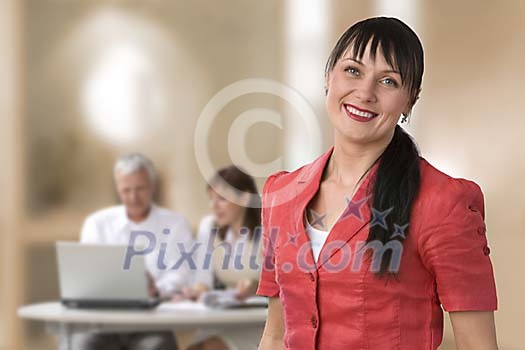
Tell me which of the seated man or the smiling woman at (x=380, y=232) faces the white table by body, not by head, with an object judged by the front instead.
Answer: the seated man

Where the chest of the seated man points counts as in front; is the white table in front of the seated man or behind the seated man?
in front

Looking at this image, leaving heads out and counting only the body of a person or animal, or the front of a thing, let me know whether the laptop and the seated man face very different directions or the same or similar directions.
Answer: very different directions

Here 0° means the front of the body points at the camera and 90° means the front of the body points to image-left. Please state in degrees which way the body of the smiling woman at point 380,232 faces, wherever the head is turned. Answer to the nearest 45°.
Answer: approximately 45°

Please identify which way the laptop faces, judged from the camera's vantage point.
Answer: facing away from the viewer

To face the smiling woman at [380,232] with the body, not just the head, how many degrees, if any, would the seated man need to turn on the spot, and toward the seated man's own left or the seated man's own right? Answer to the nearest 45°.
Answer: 0° — they already face them

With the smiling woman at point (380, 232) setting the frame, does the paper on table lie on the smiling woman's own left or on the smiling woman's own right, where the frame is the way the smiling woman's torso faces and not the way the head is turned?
on the smiling woman's own right

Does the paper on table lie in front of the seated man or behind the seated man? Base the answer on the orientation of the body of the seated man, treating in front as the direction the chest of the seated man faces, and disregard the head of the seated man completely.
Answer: in front

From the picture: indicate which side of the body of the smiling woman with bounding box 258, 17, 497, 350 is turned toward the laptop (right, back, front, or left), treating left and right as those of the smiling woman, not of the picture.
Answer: right

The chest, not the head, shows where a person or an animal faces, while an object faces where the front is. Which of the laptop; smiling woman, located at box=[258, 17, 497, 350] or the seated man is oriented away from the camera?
the laptop

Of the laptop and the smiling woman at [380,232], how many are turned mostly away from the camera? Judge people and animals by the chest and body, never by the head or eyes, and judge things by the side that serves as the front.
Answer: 1
